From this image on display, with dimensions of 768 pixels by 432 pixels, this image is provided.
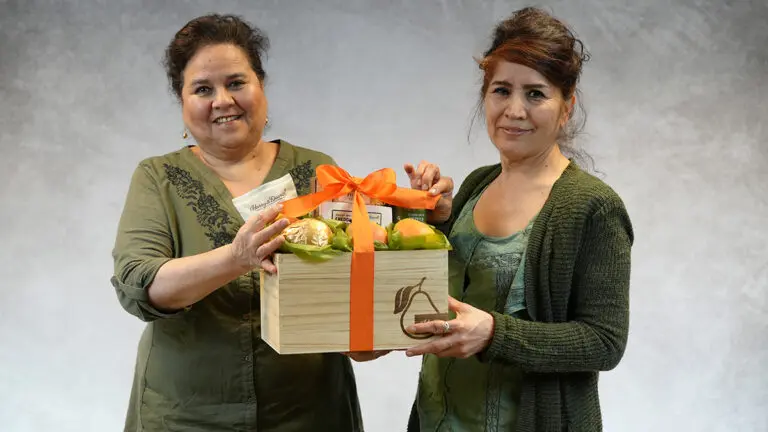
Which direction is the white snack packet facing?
toward the camera

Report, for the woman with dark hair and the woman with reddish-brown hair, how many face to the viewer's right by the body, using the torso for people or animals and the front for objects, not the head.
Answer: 0

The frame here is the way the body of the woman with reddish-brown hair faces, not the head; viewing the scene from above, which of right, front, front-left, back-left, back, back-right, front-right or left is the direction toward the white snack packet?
front-right

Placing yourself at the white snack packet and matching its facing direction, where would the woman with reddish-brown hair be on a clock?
The woman with reddish-brown hair is roughly at 10 o'clock from the white snack packet.

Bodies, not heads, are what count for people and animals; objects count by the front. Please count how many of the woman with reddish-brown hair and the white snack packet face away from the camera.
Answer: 0
